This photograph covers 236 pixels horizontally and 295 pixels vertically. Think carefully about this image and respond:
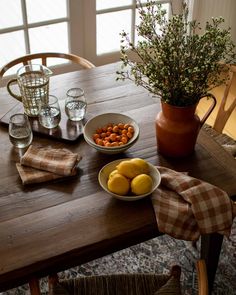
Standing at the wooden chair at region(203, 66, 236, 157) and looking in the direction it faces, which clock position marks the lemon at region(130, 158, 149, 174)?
The lemon is roughly at 11 o'clock from the wooden chair.

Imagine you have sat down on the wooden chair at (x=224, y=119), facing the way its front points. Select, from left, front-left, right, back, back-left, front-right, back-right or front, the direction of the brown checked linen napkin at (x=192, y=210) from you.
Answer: front-left

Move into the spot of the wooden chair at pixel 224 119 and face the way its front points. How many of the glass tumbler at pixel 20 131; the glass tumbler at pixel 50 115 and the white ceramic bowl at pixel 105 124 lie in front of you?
3

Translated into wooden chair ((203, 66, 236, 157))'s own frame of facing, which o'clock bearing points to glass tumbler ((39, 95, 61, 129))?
The glass tumbler is roughly at 12 o'clock from the wooden chair.

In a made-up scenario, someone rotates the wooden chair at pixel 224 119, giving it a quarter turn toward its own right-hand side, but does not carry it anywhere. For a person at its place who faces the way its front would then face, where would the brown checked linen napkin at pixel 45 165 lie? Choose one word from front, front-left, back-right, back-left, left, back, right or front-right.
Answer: left

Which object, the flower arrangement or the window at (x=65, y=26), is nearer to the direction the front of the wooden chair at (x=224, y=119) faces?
the flower arrangement

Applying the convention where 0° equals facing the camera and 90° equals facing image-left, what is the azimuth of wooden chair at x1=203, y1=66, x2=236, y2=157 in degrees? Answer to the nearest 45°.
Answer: approximately 45°

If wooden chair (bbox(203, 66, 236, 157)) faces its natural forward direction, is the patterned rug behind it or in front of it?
in front

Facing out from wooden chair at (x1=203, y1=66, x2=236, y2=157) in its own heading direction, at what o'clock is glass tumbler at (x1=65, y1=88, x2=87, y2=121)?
The glass tumbler is roughly at 12 o'clock from the wooden chair.

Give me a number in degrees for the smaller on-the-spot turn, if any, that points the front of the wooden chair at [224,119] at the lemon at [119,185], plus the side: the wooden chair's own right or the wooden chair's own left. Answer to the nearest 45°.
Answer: approximately 45° to the wooden chair's own left

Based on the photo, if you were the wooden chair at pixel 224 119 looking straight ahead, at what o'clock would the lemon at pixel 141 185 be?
The lemon is roughly at 11 o'clock from the wooden chair.

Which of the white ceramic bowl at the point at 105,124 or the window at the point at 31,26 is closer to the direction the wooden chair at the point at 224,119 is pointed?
the white ceramic bowl

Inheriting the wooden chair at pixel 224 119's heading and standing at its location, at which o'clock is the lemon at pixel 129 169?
The lemon is roughly at 11 o'clock from the wooden chair.

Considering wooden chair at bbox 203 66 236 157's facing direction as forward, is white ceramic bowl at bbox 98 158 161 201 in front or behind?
in front

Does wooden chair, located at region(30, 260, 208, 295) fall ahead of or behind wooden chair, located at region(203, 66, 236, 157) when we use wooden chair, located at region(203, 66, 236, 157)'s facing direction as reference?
ahead
